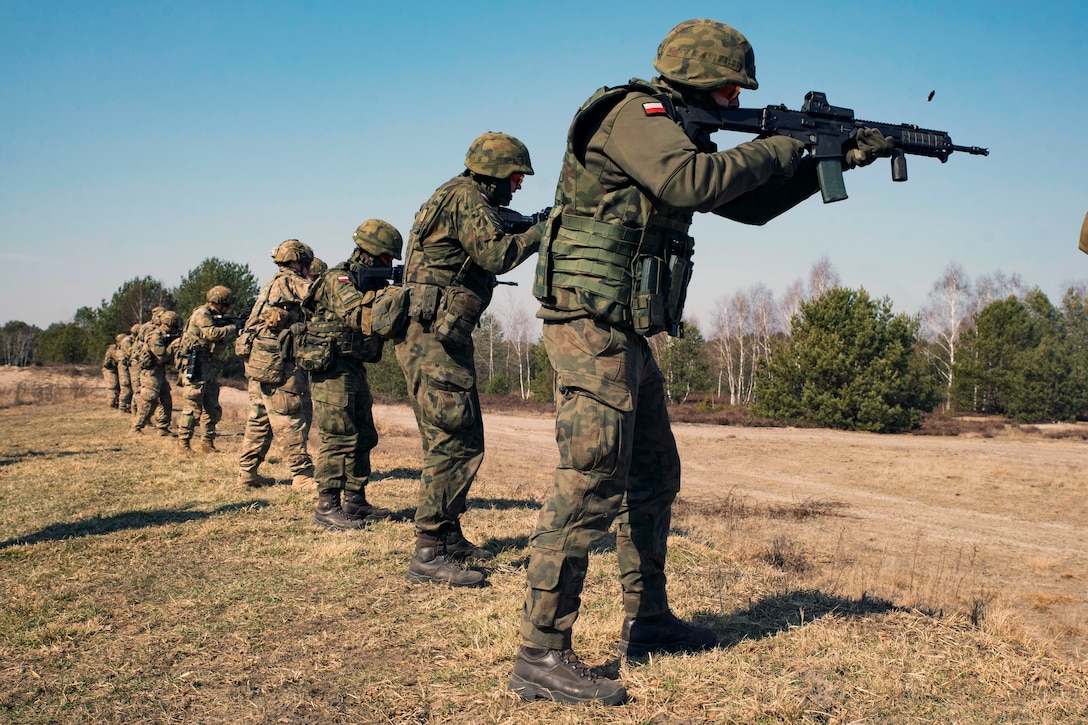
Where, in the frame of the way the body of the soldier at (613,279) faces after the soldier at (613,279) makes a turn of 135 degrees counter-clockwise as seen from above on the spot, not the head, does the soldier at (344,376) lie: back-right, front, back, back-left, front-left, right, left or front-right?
front

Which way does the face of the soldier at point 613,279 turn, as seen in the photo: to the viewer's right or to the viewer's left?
to the viewer's right

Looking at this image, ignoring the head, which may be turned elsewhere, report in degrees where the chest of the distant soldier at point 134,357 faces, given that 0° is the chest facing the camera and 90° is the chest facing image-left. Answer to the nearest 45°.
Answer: approximately 270°

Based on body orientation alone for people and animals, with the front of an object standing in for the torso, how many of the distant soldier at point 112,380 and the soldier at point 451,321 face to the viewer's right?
2

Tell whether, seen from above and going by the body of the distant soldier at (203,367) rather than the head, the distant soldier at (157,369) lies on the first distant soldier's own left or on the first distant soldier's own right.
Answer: on the first distant soldier's own left

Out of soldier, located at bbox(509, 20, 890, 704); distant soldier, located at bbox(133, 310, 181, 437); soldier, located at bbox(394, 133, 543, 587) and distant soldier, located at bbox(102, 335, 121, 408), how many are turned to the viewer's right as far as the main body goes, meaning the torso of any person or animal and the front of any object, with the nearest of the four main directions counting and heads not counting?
4

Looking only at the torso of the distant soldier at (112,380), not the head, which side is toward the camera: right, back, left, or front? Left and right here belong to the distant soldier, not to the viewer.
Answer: right

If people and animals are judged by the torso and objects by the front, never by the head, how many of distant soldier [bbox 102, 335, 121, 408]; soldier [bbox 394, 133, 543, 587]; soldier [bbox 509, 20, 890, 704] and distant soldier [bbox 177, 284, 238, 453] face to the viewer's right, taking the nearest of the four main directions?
4

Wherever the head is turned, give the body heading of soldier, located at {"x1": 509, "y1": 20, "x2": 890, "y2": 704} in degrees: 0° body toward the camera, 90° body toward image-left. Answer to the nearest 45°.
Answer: approximately 270°

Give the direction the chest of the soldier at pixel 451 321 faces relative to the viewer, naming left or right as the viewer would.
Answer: facing to the right of the viewer

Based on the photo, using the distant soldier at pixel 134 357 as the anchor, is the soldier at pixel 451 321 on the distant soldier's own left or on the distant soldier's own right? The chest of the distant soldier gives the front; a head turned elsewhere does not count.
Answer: on the distant soldier's own right

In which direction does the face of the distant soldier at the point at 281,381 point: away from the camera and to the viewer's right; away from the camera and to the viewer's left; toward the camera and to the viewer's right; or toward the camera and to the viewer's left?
away from the camera and to the viewer's right

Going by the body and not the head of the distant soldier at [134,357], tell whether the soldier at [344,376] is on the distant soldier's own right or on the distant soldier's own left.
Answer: on the distant soldier's own right

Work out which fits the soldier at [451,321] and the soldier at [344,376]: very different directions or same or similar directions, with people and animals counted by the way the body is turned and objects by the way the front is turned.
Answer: same or similar directions

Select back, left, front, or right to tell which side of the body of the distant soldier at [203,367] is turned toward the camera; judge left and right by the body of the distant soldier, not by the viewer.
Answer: right

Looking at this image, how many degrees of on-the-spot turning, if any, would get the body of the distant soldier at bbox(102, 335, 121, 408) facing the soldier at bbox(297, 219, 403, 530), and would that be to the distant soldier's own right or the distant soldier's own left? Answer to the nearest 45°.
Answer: approximately 90° to the distant soldier's own right

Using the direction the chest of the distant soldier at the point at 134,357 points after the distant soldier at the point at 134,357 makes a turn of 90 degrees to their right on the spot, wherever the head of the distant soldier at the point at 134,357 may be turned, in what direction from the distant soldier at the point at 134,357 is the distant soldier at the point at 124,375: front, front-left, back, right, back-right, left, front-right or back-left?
back

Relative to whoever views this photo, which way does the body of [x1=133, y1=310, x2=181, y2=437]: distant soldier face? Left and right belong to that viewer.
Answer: facing to the right of the viewer
